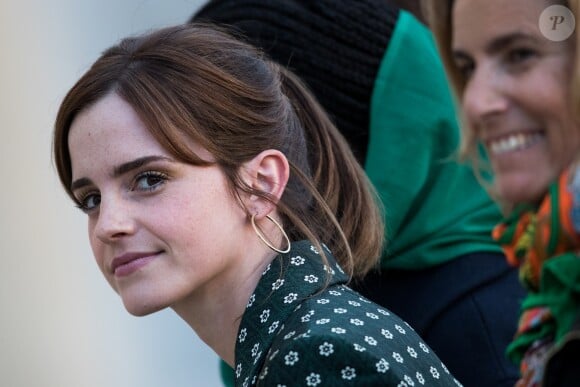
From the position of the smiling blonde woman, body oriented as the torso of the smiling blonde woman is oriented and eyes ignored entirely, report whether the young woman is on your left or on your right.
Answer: on your right

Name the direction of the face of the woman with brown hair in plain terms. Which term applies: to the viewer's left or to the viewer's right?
to the viewer's left

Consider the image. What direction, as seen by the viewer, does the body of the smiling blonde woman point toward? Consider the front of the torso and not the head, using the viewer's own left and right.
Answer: facing the viewer and to the left of the viewer

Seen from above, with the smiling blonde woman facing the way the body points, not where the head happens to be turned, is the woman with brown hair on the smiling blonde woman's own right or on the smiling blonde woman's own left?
on the smiling blonde woman's own right

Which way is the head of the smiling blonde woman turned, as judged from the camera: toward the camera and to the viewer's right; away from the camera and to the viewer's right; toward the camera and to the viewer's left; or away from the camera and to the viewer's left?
toward the camera and to the viewer's left
